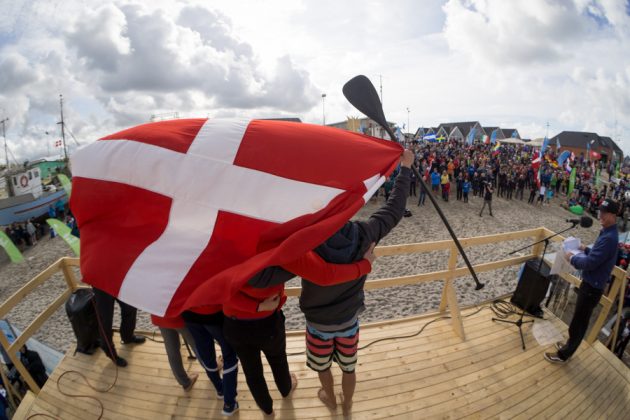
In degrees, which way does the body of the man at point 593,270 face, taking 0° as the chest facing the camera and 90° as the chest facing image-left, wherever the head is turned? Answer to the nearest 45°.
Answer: approximately 90°

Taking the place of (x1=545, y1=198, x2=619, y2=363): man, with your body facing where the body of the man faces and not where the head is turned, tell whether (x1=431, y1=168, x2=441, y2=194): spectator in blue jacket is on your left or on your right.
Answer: on your right

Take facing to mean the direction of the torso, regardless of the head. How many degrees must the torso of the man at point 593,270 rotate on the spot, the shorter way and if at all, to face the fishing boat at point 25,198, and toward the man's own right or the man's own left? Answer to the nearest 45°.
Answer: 0° — they already face it

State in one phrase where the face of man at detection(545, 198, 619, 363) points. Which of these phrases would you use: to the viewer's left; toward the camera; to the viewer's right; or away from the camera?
to the viewer's left

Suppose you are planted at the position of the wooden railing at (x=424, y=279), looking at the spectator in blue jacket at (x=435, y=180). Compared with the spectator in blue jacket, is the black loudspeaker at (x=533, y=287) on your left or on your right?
right

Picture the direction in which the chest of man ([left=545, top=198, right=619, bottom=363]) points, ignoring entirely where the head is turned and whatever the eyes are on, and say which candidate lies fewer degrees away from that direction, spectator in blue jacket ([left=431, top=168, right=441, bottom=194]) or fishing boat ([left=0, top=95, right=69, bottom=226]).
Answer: the fishing boat
